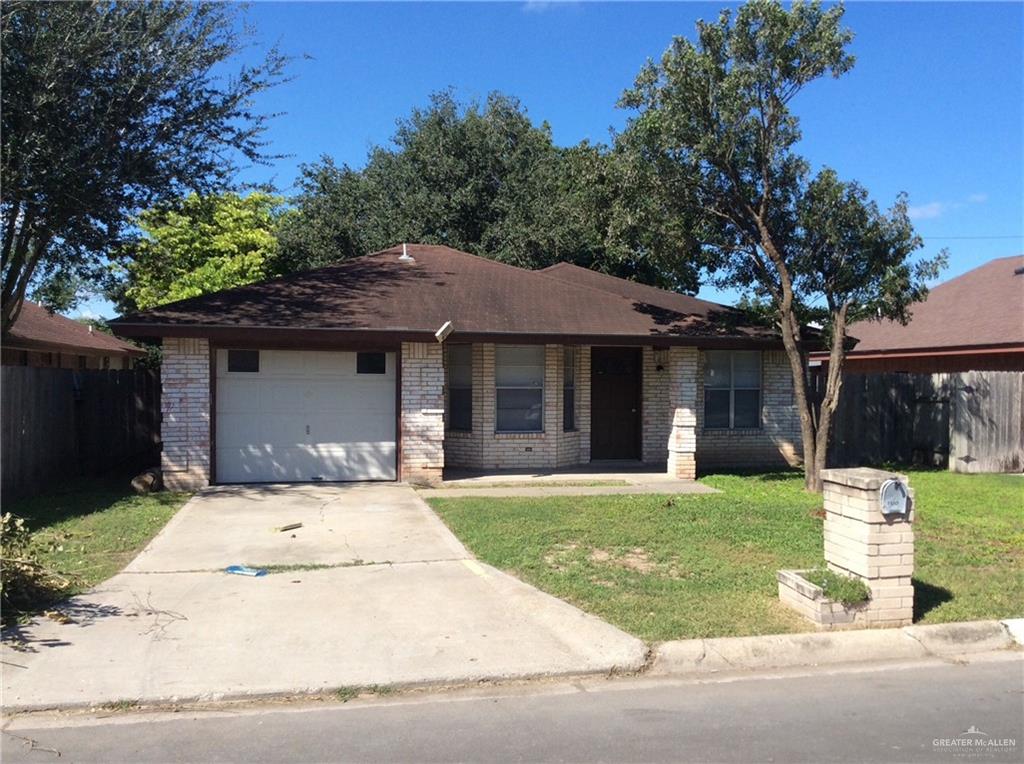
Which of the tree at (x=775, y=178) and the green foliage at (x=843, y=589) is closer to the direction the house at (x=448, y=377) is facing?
the green foliage

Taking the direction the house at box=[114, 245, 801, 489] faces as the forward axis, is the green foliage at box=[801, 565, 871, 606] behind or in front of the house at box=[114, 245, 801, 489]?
in front

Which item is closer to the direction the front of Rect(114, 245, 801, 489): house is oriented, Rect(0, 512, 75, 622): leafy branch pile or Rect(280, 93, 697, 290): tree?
the leafy branch pile

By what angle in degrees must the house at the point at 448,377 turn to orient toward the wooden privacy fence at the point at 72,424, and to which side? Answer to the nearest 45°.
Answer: approximately 90° to its right

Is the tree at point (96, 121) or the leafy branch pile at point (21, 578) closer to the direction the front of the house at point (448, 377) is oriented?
the leafy branch pile

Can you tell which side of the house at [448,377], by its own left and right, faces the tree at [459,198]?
back

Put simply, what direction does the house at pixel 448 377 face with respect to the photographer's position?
facing the viewer

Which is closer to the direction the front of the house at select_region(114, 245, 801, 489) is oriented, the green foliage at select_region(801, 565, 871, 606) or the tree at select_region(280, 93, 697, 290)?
the green foliage

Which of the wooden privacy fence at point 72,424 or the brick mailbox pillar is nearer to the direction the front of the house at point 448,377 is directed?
the brick mailbox pillar

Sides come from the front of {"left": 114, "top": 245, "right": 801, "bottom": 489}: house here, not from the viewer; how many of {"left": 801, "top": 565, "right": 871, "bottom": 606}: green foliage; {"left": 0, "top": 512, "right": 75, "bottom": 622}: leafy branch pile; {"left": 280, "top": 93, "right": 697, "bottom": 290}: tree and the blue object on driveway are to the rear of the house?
1

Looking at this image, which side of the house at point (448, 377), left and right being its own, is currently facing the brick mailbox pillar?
front

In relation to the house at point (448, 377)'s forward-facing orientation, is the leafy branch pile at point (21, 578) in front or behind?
in front

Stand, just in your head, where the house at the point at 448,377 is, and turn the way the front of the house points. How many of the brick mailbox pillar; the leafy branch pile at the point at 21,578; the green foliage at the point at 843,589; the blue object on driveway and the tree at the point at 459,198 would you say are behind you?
1

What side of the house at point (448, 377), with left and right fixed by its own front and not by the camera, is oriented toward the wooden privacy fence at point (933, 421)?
left

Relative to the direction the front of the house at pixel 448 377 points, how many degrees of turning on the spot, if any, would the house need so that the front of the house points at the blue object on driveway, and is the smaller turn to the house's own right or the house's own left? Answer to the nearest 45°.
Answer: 0° — it already faces it
